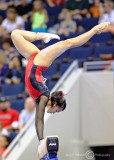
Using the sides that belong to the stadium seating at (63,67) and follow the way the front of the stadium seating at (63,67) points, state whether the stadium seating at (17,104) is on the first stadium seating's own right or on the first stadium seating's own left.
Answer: on the first stadium seating's own right

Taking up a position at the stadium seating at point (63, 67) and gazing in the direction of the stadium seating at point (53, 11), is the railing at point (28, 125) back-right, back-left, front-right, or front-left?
back-left

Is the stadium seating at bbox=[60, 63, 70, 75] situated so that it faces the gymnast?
yes

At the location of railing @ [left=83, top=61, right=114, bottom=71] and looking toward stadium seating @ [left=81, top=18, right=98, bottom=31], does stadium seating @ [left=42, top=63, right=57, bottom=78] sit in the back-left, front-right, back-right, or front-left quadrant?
front-left

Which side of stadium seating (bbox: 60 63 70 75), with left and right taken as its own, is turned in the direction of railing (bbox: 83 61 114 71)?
left

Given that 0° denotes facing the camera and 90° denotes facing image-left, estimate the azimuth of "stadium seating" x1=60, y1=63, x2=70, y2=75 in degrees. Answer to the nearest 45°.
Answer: approximately 0°
